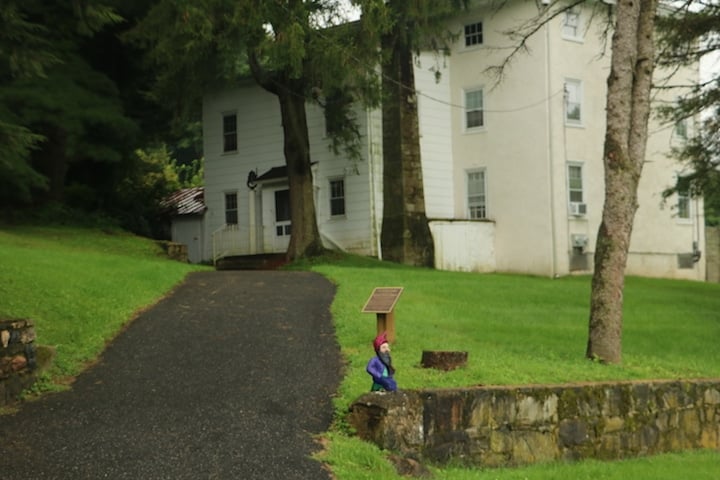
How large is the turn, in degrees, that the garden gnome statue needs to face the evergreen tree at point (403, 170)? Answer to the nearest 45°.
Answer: approximately 135° to its left

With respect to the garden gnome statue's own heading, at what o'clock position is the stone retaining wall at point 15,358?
The stone retaining wall is roughly at 5 o'clock from the garden gnome statue.

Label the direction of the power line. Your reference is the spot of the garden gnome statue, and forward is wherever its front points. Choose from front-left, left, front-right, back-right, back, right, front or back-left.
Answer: back-left

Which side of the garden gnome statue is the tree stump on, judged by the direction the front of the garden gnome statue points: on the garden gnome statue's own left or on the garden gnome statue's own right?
on the garden gnome statue's own left

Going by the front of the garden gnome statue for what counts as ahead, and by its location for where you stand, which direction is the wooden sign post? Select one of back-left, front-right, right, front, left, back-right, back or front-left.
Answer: back-left

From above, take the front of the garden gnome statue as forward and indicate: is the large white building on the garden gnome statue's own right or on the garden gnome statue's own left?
on the garden gnome statue's own left

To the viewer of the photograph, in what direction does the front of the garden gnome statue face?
facing the viewer and to the right of the viewer

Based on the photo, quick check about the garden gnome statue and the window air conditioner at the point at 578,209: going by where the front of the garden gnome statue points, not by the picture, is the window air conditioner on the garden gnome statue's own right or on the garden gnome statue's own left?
on the garden gnome statue's own left
